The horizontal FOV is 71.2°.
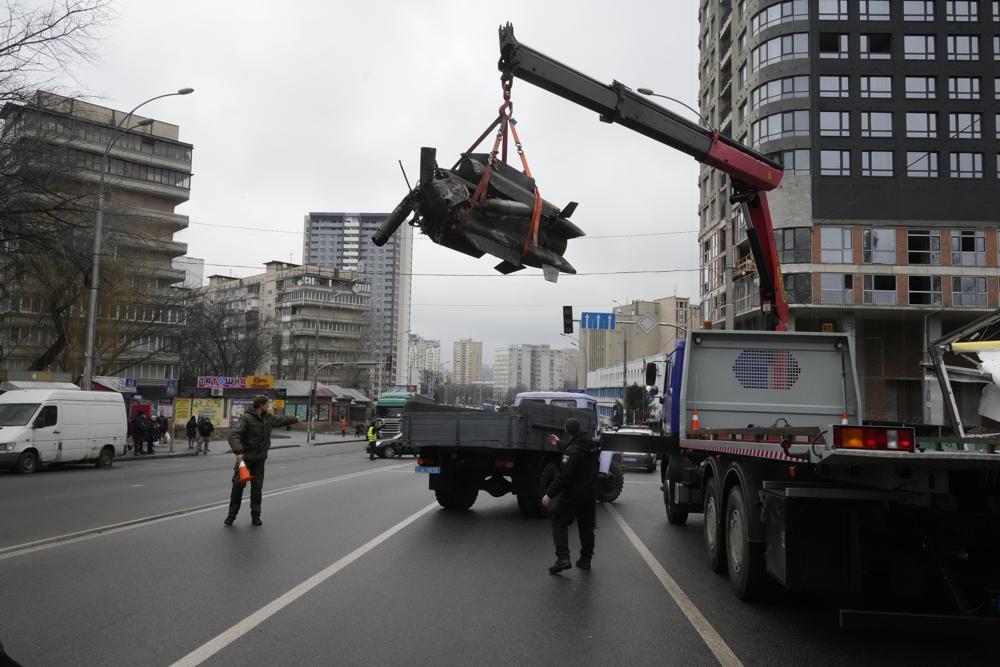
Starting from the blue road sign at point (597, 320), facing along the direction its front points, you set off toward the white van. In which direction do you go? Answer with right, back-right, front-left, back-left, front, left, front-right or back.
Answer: front-right

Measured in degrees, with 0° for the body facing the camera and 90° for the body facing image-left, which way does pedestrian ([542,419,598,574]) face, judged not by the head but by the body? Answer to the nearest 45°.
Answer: approximately 135°

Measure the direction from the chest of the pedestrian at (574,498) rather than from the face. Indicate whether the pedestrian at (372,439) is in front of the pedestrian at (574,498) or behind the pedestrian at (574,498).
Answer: in front

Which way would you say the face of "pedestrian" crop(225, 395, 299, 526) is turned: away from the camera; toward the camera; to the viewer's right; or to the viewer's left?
to the viewer's right

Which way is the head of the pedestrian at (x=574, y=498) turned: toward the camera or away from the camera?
away from the camera

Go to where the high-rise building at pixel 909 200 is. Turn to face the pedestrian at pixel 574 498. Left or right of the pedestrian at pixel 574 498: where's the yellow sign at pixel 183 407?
right
